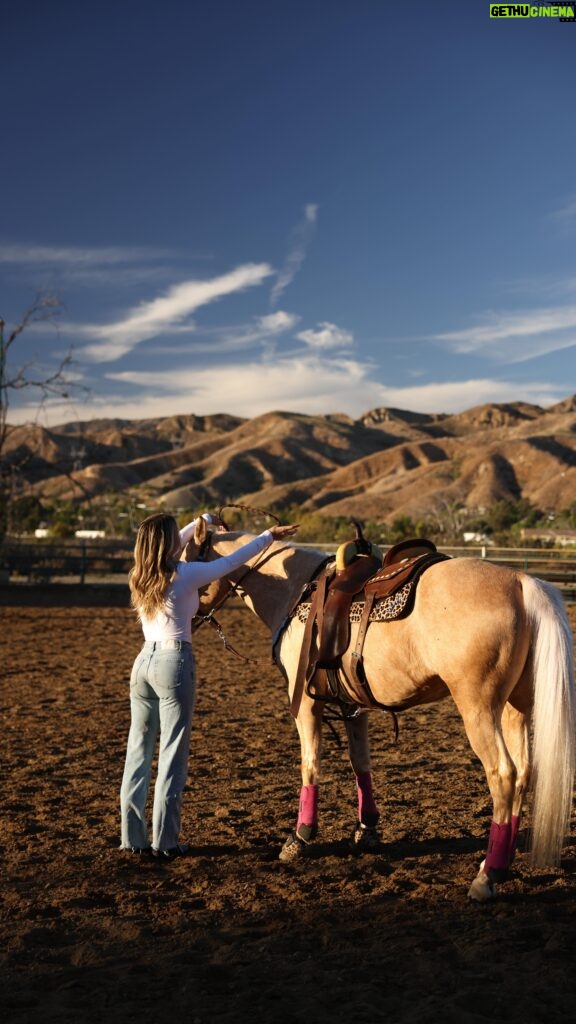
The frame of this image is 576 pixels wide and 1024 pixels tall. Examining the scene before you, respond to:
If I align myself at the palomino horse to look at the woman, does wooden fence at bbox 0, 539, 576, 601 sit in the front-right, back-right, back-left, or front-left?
front-right

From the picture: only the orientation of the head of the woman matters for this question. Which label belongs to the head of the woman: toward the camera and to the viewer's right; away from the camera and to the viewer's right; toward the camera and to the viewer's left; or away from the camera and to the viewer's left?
away from the camera and to the viewer's right

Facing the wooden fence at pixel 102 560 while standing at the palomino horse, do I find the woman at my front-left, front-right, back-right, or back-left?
front-left

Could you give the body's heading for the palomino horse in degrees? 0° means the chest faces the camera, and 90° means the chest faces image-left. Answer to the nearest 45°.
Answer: approximately 135°

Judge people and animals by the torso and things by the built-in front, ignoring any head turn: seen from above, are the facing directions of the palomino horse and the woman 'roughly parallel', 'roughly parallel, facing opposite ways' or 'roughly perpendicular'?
roughly perpendicular

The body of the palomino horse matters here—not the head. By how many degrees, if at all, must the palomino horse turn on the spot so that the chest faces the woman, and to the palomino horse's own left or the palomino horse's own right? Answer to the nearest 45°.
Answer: approximately 45° to the palomino horse's own left

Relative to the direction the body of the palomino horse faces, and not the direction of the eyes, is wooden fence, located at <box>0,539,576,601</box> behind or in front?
in front

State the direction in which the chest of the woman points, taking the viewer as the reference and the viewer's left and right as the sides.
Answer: facing away from the viewer and to the right of the viewer

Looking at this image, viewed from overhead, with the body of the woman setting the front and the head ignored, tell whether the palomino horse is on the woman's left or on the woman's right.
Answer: on the woman's right

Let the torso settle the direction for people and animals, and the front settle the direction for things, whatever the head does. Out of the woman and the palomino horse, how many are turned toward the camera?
0
